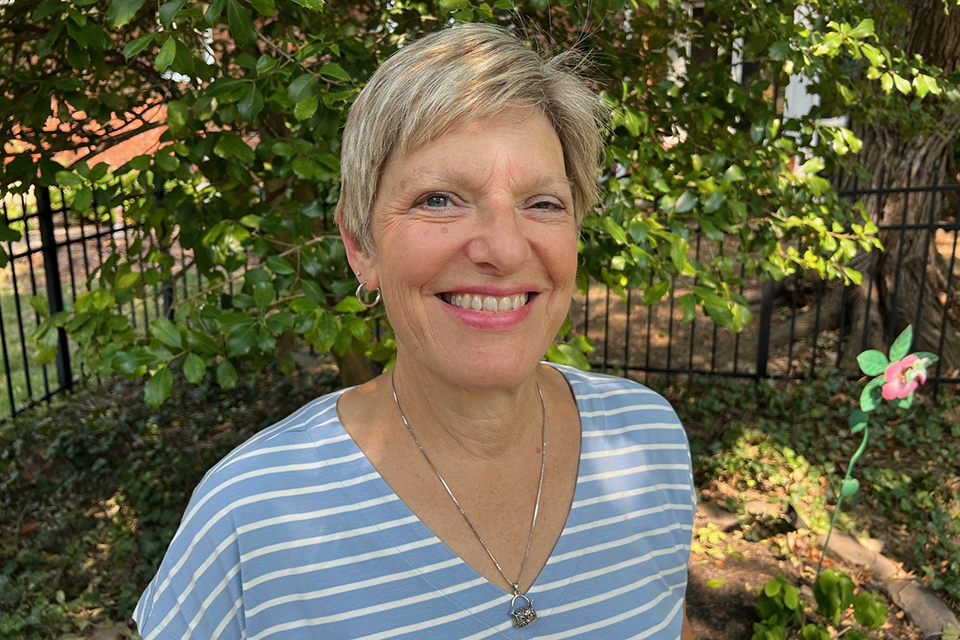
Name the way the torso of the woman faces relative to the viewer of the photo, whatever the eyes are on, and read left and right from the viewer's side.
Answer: facing the viewer and to the right of the viewer

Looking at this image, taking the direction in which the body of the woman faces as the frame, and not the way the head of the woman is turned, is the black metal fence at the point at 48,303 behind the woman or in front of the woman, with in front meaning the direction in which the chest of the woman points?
behind
